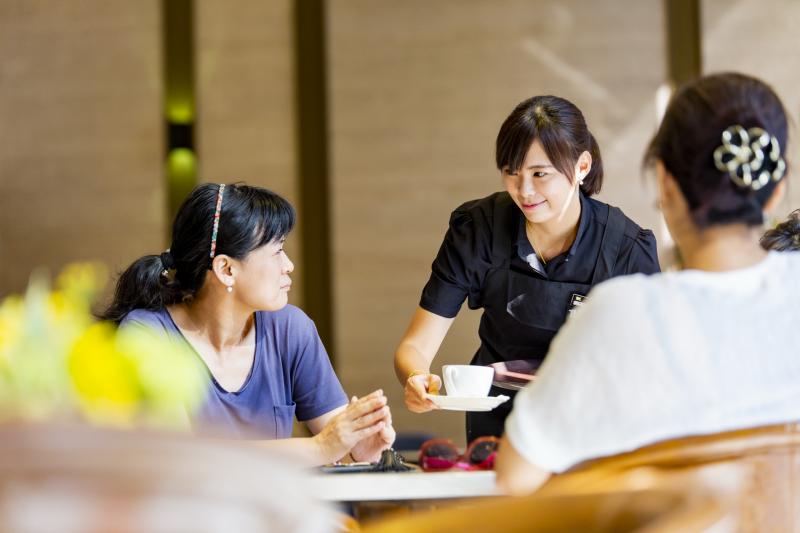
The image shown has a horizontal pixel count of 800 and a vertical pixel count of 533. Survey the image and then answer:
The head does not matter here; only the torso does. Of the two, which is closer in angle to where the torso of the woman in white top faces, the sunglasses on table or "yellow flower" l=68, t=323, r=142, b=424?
the sunglasses on table

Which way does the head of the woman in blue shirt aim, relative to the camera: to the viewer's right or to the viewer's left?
to the viewer's right

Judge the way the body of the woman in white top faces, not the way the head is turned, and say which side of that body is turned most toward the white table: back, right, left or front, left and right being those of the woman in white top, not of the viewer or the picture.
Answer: front

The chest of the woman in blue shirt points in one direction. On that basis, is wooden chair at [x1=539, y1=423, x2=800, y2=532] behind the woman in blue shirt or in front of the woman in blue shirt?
in front

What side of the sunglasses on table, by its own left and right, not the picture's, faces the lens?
front

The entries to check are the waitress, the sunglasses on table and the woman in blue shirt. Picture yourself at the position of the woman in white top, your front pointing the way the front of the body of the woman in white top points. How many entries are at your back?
0

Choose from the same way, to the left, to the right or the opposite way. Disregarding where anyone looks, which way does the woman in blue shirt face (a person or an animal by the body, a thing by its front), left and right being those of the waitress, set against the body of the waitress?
to the left

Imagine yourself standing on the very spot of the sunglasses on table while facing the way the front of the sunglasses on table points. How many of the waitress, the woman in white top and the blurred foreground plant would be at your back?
1

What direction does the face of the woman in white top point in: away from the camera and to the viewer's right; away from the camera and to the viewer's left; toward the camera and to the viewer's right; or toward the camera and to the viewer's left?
away from the camera and to the viewer's left

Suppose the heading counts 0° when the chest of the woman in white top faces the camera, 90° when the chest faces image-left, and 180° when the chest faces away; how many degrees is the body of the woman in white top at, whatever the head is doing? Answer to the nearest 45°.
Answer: approximately 135°

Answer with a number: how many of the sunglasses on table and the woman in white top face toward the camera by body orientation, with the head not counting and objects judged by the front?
1

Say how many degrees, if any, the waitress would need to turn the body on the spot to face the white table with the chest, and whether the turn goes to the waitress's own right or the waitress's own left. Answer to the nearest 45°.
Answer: approximately 45° to the waitress's own left

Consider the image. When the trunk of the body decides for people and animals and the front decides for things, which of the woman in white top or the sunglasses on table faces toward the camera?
the sunglasses on table

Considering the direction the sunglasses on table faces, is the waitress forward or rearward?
rearward

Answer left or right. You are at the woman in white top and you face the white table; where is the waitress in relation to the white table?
right
